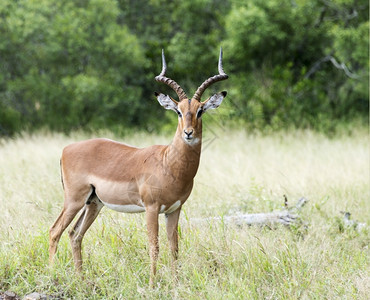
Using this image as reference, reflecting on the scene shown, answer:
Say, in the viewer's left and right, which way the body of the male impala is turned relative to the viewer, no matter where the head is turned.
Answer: facing the viewer and to the right of the viewer

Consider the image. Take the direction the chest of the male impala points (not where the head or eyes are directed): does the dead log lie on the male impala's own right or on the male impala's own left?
on the male impala's own left

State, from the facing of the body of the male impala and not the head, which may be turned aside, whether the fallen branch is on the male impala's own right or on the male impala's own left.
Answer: on the male impala's own left

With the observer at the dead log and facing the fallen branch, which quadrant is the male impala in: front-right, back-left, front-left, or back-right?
back-right
